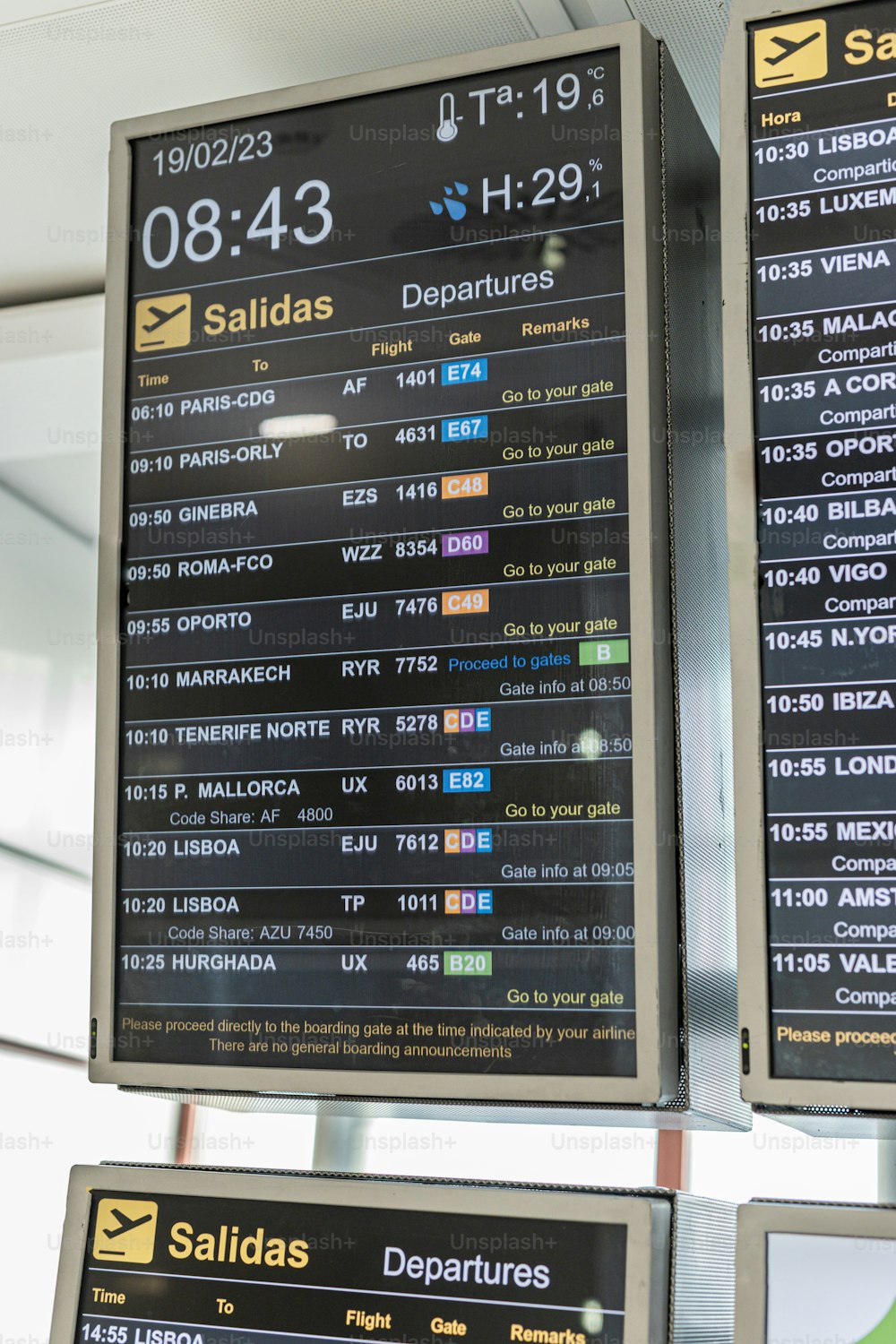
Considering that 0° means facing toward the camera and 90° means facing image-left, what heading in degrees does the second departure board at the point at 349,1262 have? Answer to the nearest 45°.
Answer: approximately 45°
